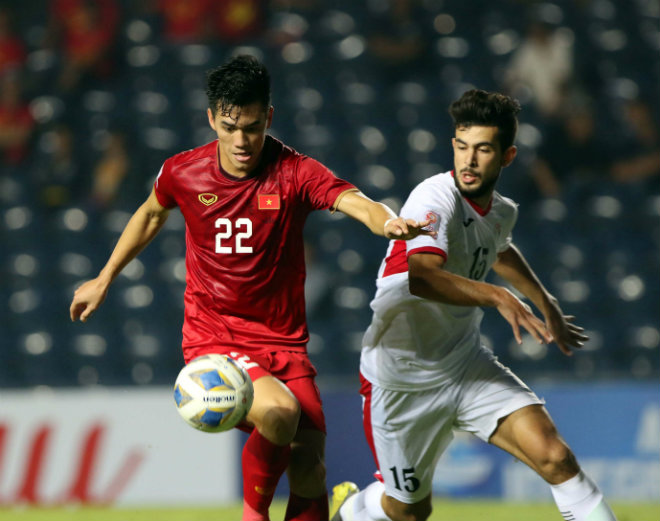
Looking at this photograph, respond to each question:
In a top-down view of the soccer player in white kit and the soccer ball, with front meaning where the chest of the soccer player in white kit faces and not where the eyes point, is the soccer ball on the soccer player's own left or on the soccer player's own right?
on the soccer player's own right

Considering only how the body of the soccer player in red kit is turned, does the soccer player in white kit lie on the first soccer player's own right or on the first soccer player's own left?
on the first soccer player's own left

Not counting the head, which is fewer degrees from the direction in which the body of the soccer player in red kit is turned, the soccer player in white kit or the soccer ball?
the soccer ball

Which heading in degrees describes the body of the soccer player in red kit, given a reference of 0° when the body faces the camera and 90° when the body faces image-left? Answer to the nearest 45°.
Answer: approximately 0°
